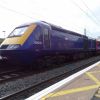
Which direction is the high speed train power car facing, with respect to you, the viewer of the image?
facing the viewer and to the left of the viewer
